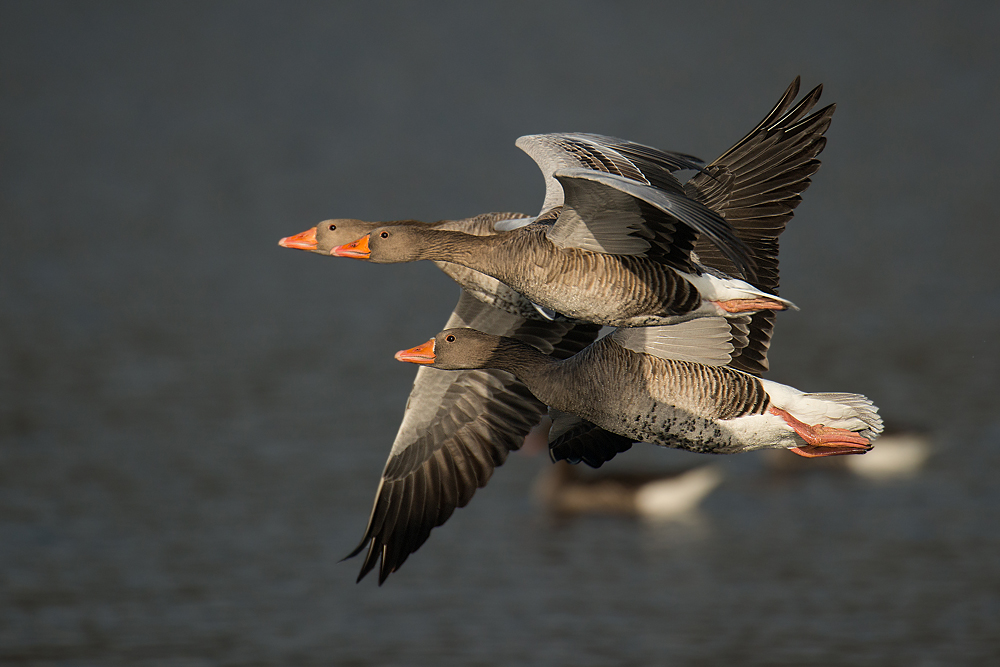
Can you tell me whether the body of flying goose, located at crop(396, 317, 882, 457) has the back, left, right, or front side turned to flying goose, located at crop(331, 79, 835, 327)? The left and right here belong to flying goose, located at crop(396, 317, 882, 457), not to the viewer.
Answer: left

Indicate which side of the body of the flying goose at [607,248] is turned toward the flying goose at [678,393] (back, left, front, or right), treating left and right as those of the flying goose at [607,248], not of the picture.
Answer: right

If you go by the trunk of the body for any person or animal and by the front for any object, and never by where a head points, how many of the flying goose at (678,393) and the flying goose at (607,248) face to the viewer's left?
2

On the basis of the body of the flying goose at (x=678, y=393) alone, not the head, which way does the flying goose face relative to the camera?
to the viewer's left

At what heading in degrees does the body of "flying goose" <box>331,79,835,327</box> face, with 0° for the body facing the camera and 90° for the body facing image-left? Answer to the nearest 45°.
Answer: approximately 90°
